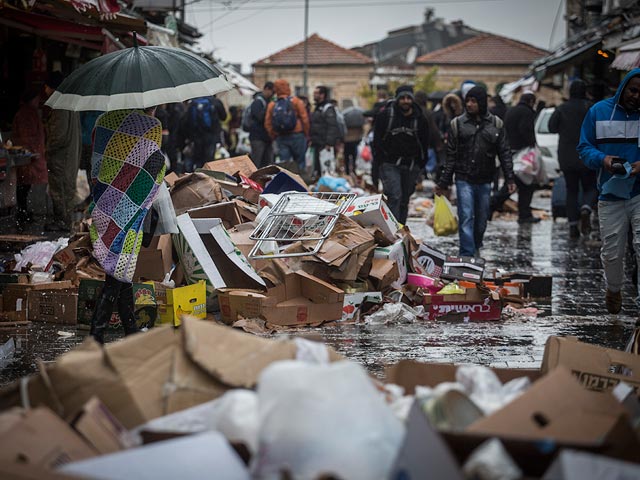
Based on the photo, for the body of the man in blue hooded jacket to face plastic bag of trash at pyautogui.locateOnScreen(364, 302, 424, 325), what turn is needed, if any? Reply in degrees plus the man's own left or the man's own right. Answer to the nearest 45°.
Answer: approximately 90° to the man's own right

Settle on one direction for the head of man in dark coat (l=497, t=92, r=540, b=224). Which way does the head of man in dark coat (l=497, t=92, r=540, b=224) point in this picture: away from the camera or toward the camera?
away from the camera

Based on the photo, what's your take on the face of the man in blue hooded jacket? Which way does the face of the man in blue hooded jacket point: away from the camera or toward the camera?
toward the camera

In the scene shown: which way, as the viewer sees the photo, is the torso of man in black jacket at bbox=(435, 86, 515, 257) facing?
toward the camera

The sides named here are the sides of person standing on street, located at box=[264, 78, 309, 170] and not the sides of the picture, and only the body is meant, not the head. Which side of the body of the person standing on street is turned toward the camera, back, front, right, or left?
back

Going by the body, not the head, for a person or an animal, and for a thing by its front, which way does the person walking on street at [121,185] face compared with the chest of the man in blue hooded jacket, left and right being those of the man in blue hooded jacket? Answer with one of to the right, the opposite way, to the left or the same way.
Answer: the opposite way

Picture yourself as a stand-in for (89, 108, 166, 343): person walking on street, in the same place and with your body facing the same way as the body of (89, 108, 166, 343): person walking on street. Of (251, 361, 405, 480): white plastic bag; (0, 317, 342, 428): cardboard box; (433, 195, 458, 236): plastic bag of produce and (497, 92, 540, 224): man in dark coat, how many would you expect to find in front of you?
2

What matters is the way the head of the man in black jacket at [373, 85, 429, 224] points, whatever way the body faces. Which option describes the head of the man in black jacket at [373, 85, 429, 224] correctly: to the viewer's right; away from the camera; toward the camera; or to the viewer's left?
toward the camera

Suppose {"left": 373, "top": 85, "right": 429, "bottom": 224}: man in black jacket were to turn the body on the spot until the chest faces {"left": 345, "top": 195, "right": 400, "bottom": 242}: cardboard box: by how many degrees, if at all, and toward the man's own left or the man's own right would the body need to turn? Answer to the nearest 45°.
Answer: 0° — they already face it

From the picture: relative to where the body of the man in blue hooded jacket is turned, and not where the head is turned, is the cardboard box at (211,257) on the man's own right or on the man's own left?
on the man's own right

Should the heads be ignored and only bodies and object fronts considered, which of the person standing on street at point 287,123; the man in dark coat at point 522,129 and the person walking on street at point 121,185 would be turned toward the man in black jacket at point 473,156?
the person walking on street at point 121,185

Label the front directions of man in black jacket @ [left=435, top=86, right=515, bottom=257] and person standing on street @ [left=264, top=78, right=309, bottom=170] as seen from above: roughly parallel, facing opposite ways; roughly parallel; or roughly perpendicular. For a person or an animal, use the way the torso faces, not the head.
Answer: roughly parallel, facing opposite ways

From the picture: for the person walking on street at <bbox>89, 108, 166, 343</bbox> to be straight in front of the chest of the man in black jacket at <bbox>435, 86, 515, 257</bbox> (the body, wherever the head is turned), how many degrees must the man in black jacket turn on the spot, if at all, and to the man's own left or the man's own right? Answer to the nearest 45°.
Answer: approximately 45° to the man's own right
